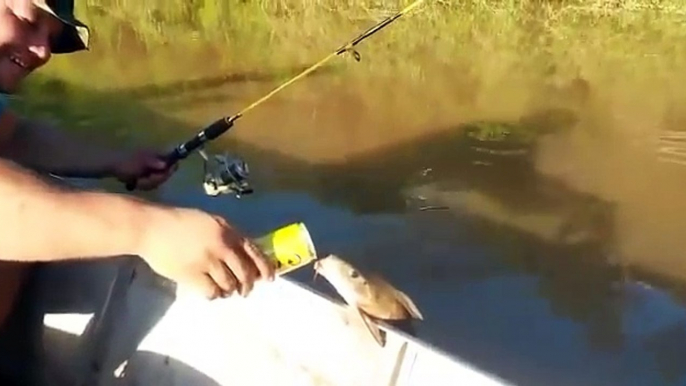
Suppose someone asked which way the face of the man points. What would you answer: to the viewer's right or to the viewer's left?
to the viewer's right

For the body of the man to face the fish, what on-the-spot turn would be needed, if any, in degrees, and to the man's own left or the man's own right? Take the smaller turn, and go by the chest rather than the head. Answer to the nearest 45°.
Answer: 0° — they already face it

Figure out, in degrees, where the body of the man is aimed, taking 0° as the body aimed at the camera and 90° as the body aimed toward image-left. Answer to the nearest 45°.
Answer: approximately 270°
